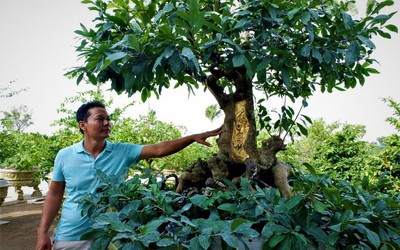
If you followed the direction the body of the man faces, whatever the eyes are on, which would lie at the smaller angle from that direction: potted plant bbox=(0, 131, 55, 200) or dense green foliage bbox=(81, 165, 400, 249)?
the dense green foliage

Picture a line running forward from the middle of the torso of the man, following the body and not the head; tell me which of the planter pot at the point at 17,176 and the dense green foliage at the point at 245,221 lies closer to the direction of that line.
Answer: the dense green foliage

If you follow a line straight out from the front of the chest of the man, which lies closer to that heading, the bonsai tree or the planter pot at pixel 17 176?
the bonsai tree

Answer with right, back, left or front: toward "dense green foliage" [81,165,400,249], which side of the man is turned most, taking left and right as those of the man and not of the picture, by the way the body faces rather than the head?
front

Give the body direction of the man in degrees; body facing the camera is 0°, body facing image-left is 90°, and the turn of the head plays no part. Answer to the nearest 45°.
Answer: approximately 315°

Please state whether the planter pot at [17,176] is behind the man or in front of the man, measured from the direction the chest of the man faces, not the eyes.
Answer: behind
